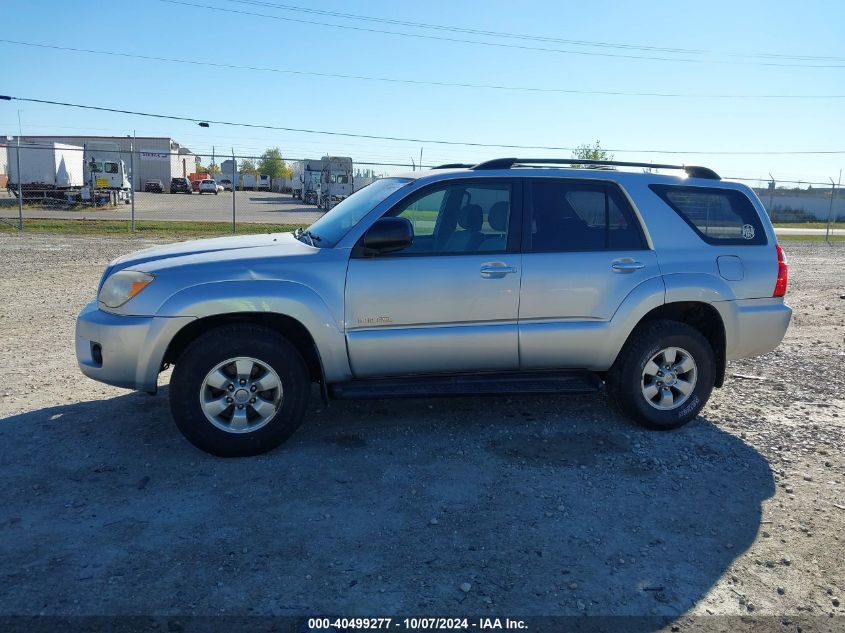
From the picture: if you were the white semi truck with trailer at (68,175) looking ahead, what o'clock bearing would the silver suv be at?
The silver suv is roughly at 3 o'clock from the white semi truck with trailer.

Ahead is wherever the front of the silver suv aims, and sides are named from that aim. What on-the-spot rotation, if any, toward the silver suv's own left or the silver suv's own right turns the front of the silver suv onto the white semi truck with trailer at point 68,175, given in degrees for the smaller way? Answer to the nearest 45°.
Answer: approximately 45° to the silver suv's own right

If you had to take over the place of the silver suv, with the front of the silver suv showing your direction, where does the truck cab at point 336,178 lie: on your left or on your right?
on your right

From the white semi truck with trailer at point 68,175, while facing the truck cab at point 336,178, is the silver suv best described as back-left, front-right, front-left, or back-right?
front-right

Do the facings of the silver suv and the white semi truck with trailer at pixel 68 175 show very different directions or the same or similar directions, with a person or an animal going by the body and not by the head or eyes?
very different directions

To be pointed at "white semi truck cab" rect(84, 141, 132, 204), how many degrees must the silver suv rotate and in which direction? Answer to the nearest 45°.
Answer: approximately 45° to its right

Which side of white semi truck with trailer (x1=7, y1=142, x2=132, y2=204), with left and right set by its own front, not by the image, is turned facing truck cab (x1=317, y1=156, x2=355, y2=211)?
front

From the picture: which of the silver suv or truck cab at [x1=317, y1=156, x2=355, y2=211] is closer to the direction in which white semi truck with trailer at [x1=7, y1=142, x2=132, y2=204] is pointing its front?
the truck cab

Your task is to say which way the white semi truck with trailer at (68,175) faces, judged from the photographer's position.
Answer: facing to the right of the viewer

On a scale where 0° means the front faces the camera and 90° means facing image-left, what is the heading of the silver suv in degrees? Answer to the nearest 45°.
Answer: approximately 90°

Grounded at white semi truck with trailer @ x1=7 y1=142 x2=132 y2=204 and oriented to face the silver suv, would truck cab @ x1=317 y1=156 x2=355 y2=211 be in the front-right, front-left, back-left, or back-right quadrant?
front-left
